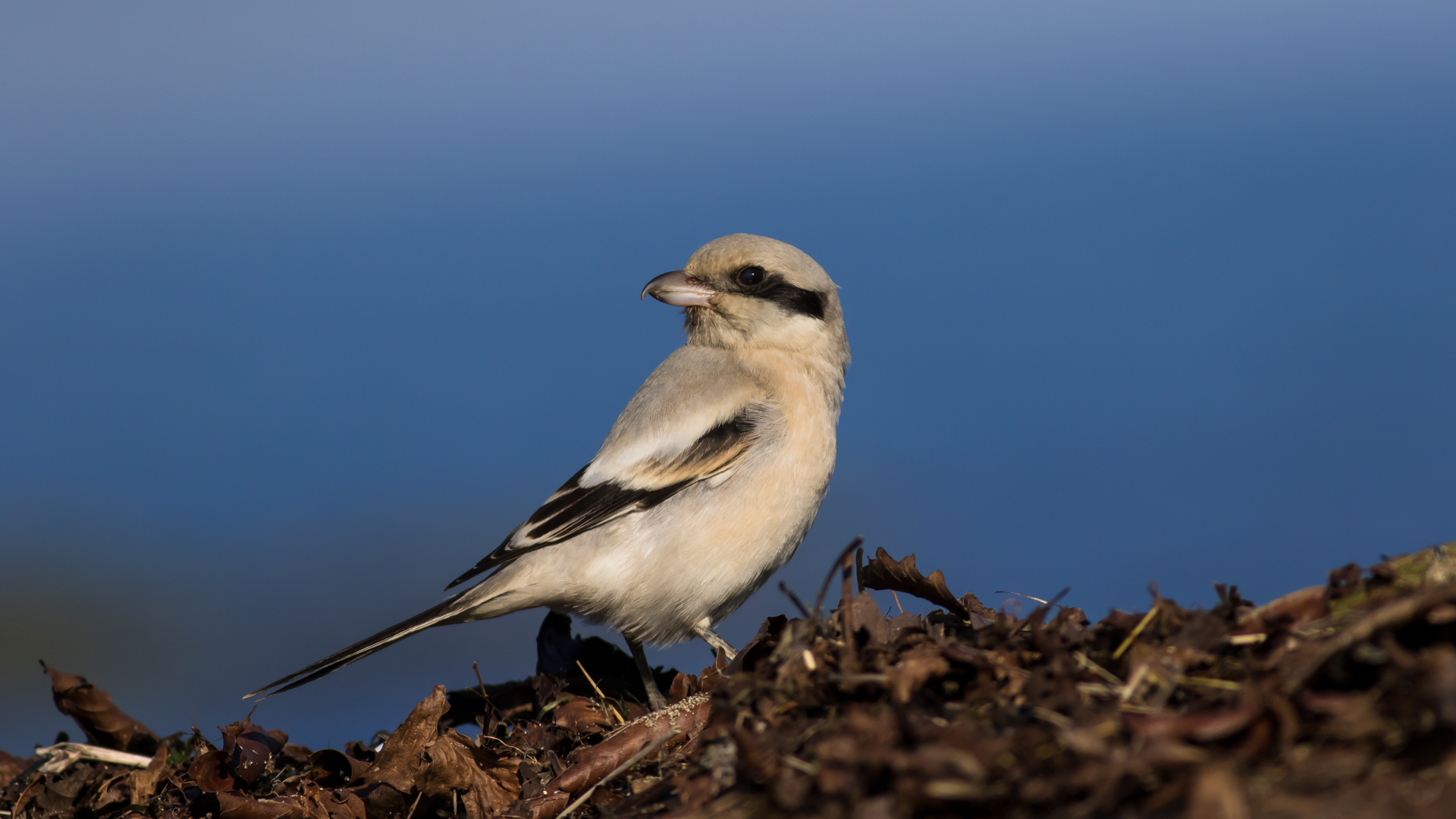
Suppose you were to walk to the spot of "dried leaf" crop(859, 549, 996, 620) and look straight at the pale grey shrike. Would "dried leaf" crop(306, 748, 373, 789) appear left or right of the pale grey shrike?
left

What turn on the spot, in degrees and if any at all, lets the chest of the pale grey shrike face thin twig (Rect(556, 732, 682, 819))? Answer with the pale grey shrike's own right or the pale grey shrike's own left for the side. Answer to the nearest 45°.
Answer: approximately 90° to the pale grey shrike's own right

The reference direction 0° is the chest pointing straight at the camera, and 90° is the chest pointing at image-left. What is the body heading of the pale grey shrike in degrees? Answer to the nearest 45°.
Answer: approximately 270°

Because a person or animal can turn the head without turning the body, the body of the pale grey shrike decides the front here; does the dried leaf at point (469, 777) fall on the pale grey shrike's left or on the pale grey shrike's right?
on the pale grey shrike's right

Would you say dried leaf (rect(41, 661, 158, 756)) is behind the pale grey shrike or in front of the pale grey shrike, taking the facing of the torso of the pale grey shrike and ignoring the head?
behind
